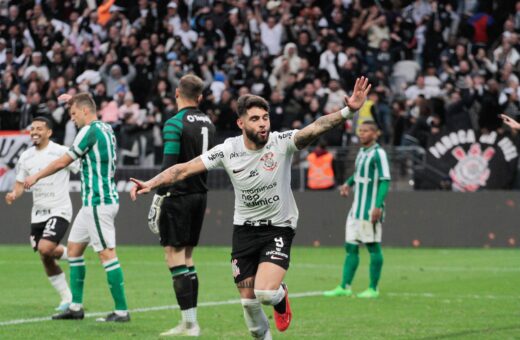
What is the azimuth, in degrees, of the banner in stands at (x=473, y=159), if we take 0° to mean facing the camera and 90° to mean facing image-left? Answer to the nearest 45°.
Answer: approximately 0°

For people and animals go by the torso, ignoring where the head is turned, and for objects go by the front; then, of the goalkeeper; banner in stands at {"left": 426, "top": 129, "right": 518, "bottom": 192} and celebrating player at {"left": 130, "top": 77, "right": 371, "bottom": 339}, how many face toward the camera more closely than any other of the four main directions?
2

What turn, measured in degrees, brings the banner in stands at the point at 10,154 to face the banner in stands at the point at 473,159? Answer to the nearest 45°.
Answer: approximately 90° to its left

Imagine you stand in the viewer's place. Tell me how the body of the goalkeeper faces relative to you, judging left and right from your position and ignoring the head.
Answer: facing away from the viewer and to the left of the viewer

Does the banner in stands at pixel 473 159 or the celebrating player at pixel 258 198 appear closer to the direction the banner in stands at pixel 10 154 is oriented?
the celebrating player

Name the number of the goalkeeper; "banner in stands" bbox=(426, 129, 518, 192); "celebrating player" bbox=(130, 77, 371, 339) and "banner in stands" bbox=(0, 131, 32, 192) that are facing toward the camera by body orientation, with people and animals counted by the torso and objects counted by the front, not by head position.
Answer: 3

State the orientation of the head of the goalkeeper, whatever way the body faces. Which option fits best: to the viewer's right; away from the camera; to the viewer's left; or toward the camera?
away from the camera

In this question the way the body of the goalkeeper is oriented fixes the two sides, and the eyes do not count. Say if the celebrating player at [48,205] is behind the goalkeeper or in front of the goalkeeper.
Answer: in front

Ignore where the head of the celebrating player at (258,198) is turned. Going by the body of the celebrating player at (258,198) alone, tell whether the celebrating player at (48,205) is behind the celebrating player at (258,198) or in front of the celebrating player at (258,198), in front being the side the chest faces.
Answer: behind
